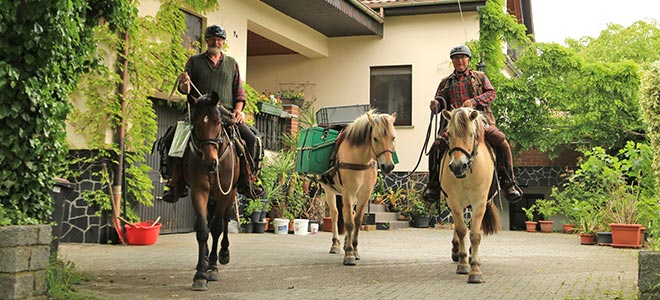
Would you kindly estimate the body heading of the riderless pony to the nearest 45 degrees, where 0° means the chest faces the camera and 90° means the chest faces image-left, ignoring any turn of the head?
approximately 315°

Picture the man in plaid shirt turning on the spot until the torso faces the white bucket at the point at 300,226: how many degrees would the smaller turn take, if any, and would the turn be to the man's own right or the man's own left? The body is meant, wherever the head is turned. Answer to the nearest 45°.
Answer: approximately 135° to the man's own right

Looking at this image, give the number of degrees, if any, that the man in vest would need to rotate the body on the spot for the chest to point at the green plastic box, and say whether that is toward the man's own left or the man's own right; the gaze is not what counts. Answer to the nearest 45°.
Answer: approximately 135° to the man's own left

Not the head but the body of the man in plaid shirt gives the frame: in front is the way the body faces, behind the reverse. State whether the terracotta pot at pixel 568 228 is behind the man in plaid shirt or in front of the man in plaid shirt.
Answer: behind

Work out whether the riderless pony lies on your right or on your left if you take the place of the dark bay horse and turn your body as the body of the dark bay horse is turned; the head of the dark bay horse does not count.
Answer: on your left

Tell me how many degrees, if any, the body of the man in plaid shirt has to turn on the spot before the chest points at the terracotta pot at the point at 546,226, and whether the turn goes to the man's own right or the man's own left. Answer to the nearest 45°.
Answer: approximately 180°
